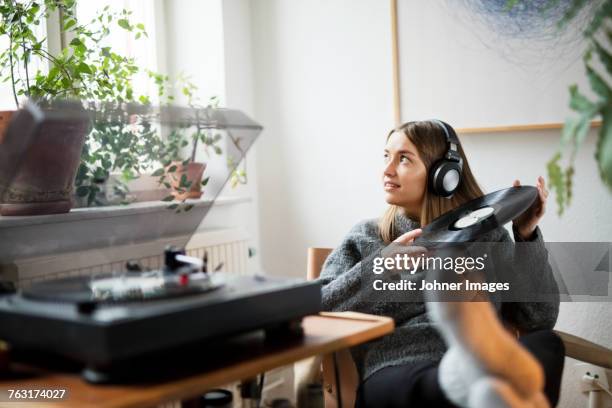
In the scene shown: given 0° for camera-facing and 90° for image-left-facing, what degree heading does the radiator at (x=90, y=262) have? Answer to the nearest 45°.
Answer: approximately 315°

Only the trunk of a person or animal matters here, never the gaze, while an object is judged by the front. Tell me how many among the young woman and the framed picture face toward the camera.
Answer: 2

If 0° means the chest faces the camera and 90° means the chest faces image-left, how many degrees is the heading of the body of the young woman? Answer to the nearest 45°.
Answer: approximately 0°

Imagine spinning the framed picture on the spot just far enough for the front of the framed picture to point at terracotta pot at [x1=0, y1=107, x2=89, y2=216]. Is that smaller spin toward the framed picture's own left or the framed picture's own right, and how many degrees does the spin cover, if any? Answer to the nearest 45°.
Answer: approximately 45° to the framed picture's own right
